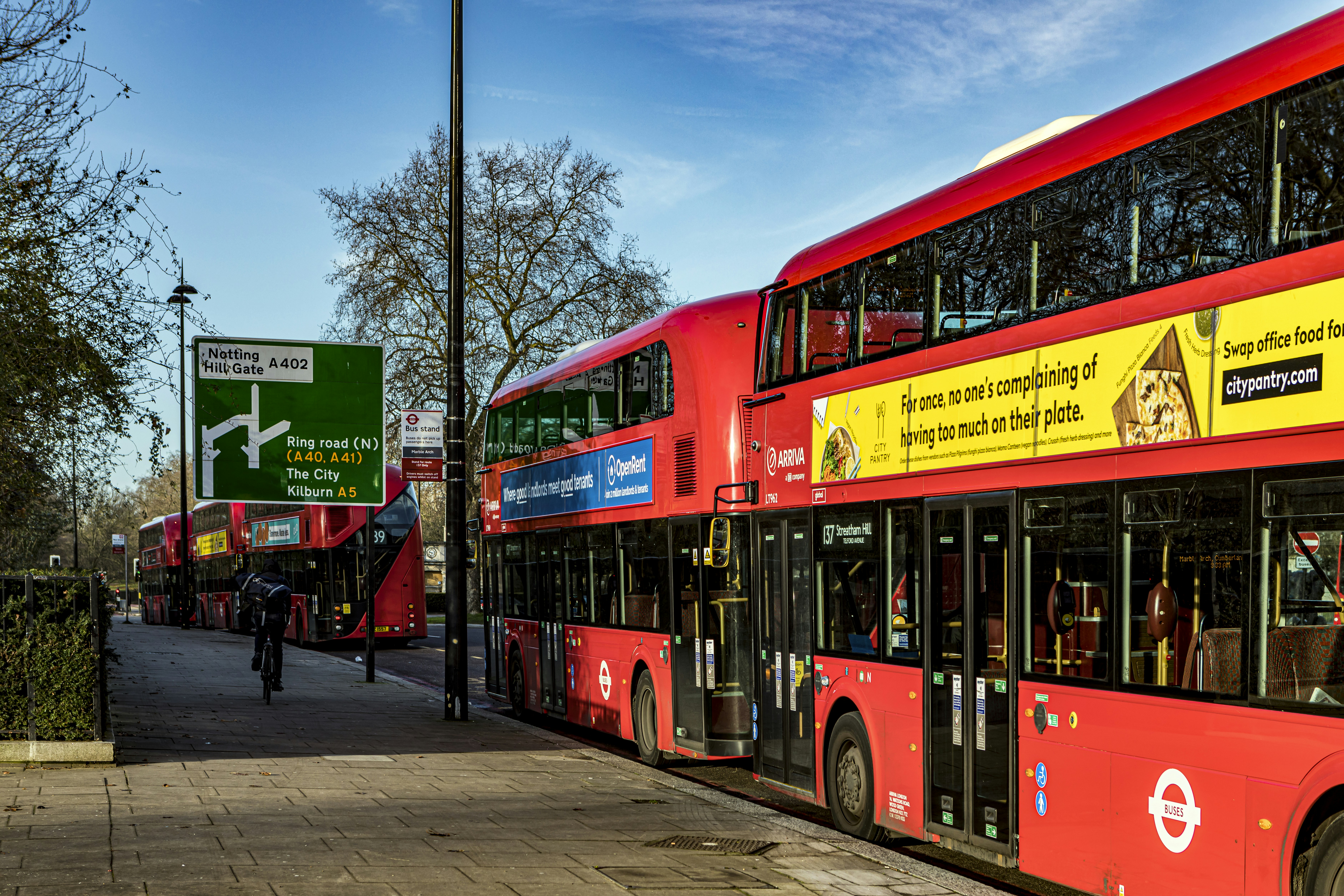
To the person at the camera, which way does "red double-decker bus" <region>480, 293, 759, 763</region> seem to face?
facing away from the viewer and to the left of the viewer

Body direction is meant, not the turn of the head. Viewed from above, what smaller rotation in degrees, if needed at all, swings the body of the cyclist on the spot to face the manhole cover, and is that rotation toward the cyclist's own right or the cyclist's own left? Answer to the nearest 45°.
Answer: approximately 180°

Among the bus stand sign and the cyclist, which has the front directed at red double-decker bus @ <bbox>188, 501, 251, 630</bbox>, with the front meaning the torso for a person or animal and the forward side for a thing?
the cyclist

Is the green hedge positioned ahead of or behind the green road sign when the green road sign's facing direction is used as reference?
ahead

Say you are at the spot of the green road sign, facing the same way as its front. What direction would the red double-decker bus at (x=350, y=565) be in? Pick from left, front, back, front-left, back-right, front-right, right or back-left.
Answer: back

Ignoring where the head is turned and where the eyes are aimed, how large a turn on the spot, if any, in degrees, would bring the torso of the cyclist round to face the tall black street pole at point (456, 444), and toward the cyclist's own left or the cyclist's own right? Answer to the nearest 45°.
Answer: approximately 135° to the cyclist's own right

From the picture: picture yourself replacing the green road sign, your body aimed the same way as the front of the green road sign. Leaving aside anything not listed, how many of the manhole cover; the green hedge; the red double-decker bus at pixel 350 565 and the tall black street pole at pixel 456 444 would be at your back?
1

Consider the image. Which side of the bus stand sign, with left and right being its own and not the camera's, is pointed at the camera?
front

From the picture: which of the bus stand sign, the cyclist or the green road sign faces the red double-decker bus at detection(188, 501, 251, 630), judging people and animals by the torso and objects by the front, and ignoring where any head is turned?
the cyclist

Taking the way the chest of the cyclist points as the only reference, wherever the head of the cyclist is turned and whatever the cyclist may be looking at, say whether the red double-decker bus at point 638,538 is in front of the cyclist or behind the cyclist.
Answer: behind

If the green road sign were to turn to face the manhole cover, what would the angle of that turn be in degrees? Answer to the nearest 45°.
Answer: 0° — it already faces it

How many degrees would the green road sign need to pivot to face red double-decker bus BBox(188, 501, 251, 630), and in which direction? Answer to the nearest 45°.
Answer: approximately 180°

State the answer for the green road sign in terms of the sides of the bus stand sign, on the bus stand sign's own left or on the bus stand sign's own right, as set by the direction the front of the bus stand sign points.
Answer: on the bus stand sign's own right

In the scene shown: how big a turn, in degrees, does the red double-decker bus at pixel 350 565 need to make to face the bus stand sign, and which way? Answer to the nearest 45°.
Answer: approximately 135° to its left

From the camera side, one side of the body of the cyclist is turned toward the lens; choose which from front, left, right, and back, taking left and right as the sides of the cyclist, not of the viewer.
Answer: back

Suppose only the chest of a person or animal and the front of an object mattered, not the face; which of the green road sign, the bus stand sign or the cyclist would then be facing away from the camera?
the cyclist

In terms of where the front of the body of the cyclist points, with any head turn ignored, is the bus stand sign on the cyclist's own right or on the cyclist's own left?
on the cyclist's own right

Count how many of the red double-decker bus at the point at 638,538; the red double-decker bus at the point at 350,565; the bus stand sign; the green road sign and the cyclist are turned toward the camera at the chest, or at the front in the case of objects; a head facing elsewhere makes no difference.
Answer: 2

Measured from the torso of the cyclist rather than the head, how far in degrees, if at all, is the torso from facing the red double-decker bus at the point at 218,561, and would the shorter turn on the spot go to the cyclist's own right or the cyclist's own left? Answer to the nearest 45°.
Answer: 0° — they already face it

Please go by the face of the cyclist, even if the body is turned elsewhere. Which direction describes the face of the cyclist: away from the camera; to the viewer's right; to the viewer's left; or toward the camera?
away from the camera
